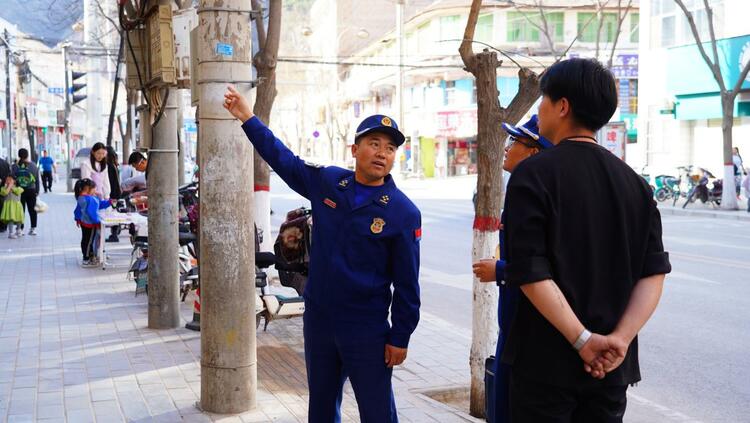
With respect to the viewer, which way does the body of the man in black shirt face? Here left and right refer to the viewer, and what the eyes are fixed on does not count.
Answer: facing away from the viewer and to the left of the viewer

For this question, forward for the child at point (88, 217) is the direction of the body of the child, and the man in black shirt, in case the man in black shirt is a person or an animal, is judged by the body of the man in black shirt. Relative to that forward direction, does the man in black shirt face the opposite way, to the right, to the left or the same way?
to the left

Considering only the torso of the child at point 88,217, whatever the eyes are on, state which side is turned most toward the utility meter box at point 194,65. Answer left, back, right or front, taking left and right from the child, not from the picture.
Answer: right

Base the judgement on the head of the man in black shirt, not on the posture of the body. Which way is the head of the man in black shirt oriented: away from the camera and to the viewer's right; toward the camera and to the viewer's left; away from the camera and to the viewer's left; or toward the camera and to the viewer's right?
away from the camera and to the viewer's left

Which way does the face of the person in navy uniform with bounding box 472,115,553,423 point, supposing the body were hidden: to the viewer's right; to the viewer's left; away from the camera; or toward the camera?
to the viewer's left

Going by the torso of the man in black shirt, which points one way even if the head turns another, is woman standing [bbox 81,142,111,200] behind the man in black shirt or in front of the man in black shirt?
in front

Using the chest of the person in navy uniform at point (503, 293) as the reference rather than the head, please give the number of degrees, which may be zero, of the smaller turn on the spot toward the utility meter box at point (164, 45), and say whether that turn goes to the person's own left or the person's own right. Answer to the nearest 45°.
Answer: approximately 45° to the person's own right

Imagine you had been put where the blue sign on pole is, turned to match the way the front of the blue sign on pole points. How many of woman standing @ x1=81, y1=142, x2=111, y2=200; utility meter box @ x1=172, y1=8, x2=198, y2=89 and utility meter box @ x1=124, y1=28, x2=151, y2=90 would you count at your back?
3

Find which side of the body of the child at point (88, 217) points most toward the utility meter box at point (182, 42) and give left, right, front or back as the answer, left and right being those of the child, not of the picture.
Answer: right
